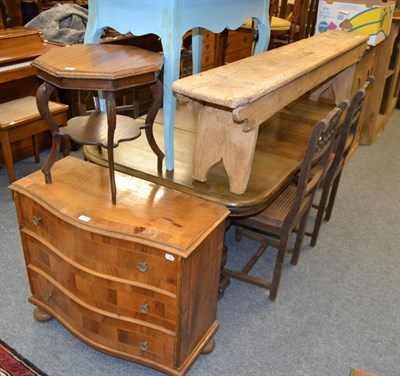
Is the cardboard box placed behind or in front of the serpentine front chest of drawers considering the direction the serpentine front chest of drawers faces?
behind

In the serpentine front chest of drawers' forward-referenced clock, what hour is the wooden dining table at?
The wooden dining table is roughly at 6 o'clock from the serpentine front chest of drawers.

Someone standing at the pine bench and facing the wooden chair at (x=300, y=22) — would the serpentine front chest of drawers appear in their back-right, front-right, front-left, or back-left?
back-left

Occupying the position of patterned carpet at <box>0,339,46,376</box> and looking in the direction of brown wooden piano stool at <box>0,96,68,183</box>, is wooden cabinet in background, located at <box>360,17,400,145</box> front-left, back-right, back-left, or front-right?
front-right

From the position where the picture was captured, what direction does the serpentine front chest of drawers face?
facing the viewer and to the left of the viewer

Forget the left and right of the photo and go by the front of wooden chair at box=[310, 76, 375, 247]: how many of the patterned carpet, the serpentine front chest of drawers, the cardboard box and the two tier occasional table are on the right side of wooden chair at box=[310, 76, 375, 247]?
1

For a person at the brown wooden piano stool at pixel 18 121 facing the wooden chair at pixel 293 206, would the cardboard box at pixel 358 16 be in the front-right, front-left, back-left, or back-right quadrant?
front-left

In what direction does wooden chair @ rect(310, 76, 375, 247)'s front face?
to the viewer's left

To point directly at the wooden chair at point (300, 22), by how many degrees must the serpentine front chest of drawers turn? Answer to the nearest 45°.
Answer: approximately 180°
